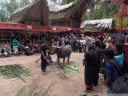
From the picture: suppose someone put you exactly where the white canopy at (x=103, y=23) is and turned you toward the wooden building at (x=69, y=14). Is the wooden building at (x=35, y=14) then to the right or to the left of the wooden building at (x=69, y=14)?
left

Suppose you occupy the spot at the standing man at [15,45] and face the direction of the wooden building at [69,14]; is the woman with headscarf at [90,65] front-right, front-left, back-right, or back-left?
back-right

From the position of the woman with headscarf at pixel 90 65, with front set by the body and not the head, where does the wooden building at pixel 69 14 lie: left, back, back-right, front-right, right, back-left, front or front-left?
front-right

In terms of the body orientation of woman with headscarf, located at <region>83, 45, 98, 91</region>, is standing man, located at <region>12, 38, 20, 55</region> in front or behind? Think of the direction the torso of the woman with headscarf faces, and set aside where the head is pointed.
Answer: in front

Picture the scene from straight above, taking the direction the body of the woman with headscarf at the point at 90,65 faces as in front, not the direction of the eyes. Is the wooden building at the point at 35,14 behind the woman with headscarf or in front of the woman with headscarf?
in front

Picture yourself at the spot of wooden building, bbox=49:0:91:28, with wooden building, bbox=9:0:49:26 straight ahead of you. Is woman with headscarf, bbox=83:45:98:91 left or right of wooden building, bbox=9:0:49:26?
left

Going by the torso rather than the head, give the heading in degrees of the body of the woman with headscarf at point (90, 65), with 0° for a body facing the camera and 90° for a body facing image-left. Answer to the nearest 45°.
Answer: approximately 135°

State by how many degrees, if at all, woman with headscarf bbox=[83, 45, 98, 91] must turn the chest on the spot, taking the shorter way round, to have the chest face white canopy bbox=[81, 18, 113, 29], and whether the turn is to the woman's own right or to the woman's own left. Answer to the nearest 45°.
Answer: approximately 45° to the woman's own right
